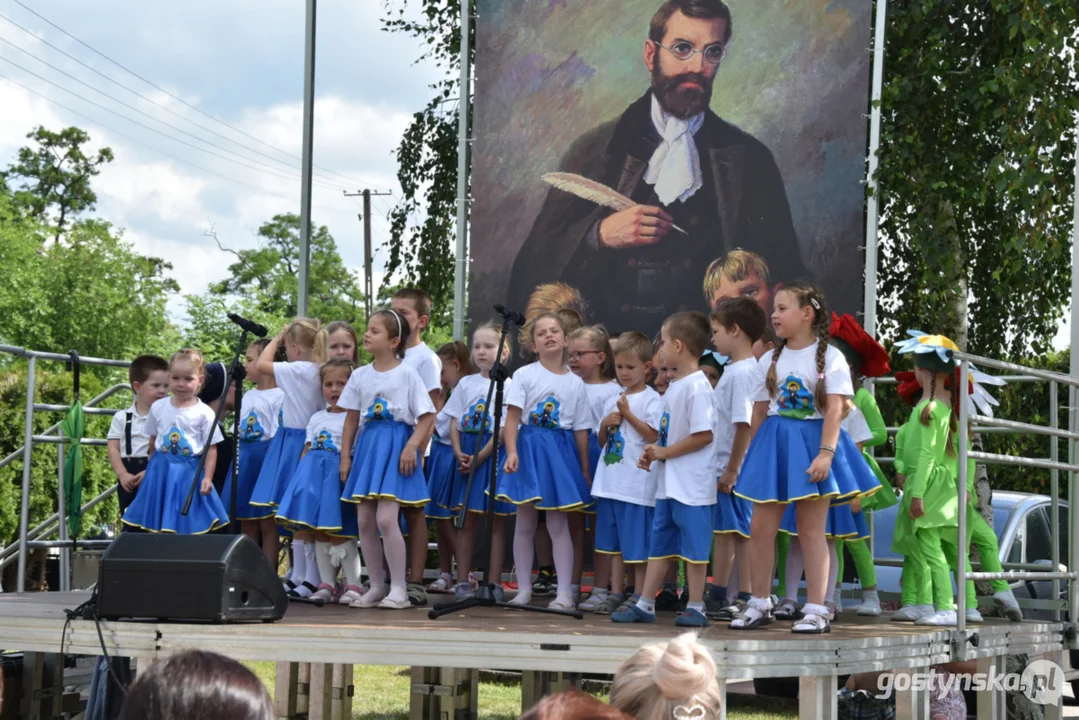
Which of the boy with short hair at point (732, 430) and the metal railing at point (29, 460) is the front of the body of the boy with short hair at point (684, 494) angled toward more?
the metal railing

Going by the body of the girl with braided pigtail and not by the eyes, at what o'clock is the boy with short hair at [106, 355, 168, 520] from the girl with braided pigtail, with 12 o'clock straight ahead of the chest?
The boy with short hair is roughly at 2 o'clock from the girl with braided pigtail.

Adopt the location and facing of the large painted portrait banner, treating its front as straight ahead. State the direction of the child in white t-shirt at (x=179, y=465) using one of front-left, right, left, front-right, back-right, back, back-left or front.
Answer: front-right

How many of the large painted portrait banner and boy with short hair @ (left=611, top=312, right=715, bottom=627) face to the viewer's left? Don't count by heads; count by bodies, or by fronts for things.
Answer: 1

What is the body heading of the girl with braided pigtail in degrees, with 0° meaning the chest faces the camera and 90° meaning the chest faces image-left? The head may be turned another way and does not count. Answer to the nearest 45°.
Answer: approximately 45°

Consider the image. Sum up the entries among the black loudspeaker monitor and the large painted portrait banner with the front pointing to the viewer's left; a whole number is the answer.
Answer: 0

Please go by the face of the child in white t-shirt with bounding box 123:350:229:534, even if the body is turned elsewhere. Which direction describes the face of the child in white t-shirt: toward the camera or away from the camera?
toward the camera

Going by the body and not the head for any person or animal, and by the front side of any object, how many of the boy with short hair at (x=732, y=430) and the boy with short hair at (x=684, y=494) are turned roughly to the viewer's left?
2

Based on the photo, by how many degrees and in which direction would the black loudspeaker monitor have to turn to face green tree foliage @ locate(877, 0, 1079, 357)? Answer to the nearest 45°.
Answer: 0° — it already faces it

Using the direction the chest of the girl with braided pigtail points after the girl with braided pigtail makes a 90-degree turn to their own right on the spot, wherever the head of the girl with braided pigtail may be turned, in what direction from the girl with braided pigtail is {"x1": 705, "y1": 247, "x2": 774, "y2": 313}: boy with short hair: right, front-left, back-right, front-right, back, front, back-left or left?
front-right

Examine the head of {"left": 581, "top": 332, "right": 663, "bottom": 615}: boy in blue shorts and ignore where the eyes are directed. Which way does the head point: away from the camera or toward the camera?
toward the camera

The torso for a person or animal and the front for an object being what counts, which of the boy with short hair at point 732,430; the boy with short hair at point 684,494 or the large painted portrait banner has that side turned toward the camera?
the large painted portrait banner

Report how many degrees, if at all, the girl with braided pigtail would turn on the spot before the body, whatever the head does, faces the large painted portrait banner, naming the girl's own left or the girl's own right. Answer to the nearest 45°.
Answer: approximately 135° to the girl's own right

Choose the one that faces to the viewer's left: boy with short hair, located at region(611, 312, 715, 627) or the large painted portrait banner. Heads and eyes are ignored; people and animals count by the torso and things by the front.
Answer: the boy with short hair

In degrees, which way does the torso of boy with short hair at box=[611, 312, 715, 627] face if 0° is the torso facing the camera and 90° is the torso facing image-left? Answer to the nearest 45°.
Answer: approximately 90°

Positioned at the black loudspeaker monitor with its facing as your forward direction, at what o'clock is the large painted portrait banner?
The large painted portrait banner is roughly at 12 o'clock from the black loudspeaker monitor.

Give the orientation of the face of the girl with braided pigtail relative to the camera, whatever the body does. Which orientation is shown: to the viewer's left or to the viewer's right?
to the viewer's left
